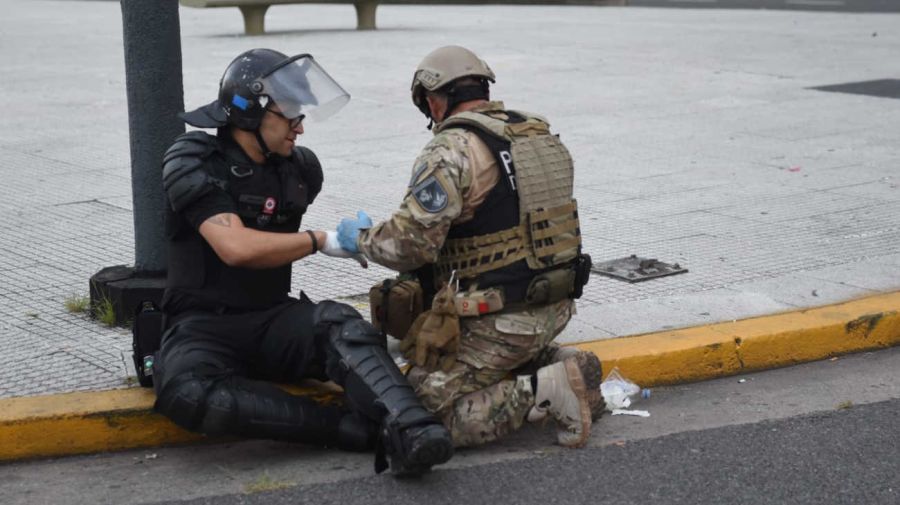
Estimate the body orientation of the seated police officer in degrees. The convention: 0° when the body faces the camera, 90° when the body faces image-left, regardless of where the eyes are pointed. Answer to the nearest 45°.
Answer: approximately 315°

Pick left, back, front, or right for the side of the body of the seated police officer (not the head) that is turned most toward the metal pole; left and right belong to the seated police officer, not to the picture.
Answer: back

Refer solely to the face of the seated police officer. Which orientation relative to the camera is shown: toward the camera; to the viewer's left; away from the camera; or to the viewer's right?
to the viewer's right

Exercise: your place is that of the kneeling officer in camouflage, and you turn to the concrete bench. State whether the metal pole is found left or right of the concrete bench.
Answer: left

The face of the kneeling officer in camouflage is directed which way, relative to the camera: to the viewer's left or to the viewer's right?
to the viewer's left
